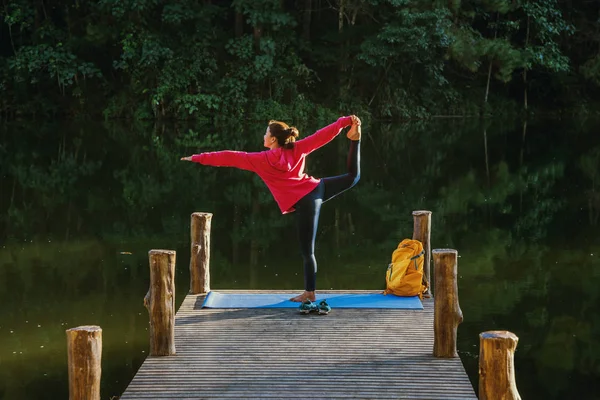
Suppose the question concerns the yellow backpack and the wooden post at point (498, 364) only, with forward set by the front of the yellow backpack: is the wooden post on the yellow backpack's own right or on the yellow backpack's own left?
on the yellow backpack's own left

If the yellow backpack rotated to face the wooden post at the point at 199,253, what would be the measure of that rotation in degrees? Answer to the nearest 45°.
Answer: approximately 45° to its right

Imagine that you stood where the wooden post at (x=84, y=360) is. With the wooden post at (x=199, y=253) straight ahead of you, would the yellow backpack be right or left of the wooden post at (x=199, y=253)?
right

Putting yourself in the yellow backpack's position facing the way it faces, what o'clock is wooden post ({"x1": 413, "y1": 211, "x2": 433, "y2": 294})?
The wooden post is roughly at 5 o'clock from the yellow backpack.

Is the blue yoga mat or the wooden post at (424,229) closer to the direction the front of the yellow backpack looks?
the blue yoga mat

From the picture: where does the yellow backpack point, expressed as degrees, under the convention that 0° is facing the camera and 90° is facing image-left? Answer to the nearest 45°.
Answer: approximately 45°
